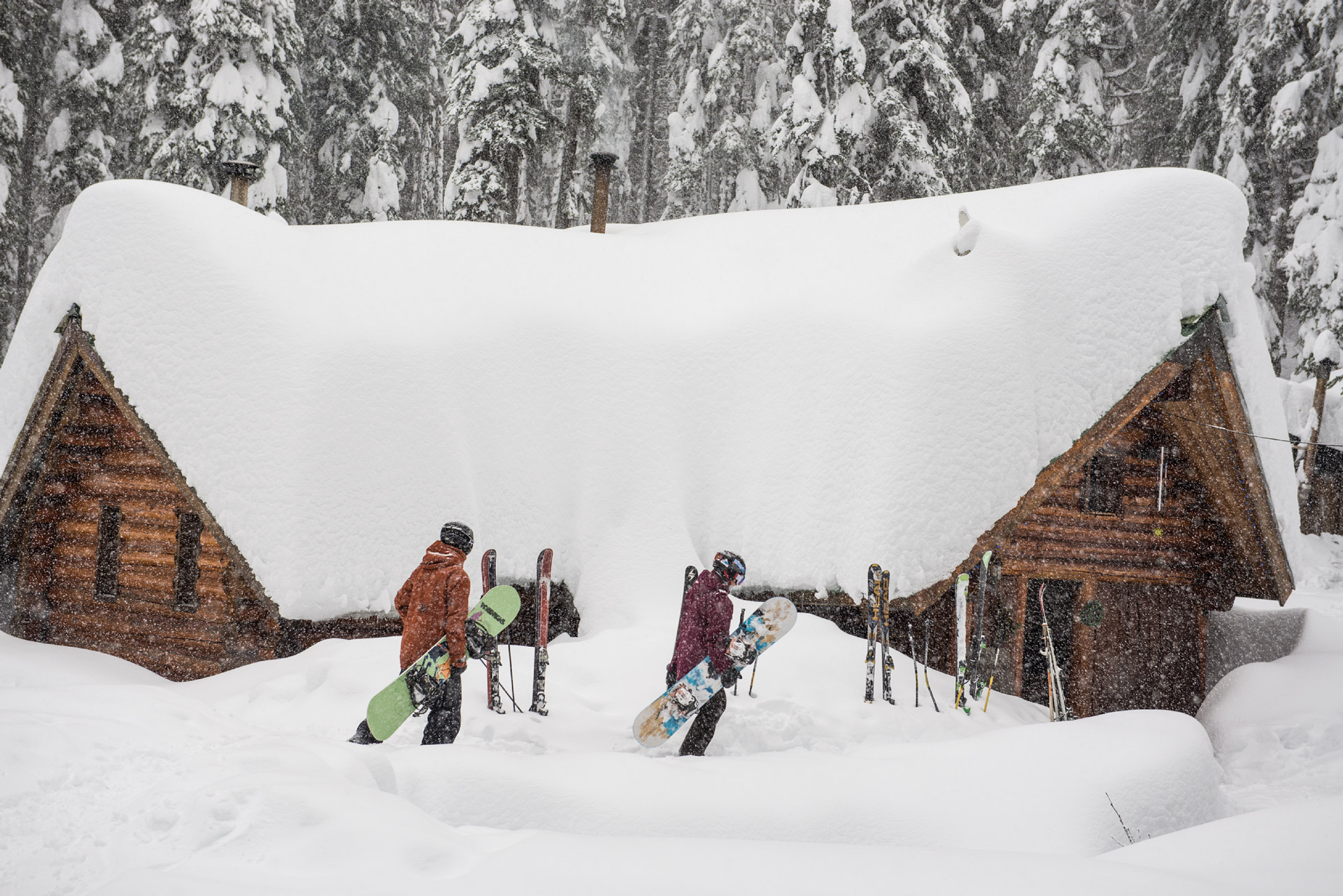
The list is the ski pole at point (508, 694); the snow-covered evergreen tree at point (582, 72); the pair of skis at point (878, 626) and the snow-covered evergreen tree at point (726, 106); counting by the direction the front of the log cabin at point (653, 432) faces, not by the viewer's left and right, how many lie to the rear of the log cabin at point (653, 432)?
2

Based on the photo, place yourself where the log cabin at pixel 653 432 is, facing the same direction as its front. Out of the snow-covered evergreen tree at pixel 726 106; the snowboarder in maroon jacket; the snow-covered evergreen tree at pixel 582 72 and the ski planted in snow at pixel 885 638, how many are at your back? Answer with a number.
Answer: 2

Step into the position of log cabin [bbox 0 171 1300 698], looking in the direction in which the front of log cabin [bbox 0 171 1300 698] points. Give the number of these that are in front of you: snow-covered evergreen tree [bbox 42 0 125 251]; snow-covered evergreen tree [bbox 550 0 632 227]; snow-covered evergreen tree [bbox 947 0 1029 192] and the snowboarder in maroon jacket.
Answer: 1

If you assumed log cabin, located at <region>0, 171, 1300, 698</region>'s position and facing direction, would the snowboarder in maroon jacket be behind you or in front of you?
in front

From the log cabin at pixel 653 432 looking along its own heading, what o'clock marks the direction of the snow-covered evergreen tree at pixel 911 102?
The snow-covered evergreen tree is roughly at 7 o'clock from the log cabin.

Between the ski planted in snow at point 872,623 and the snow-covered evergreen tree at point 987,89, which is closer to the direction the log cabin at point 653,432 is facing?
the ski planted in snow

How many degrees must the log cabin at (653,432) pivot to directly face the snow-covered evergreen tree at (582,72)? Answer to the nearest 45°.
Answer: approximately 180°

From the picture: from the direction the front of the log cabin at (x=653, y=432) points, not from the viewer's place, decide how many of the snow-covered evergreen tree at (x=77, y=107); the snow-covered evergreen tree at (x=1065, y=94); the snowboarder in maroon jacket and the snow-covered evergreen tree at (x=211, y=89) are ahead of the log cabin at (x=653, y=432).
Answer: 1

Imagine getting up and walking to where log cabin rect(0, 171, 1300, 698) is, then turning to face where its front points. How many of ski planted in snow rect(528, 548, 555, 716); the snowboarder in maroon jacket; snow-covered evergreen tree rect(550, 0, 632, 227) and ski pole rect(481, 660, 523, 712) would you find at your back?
1

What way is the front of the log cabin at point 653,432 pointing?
toward the camera

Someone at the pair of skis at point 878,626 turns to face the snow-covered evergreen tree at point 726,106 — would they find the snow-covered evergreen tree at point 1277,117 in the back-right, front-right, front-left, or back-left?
front-right

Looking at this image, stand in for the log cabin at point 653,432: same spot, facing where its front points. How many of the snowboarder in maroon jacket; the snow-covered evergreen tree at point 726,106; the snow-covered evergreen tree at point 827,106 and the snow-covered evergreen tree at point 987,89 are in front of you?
1

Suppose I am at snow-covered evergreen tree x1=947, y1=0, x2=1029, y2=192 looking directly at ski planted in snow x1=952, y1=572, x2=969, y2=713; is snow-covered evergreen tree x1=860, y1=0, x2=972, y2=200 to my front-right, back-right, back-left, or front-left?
front-right

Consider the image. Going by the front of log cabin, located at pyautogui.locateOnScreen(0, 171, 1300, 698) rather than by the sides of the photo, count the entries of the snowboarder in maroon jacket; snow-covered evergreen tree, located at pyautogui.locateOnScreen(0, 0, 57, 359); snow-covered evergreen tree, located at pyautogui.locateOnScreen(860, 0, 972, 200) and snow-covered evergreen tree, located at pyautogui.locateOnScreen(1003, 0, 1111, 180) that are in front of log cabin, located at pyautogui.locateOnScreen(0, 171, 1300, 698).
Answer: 1

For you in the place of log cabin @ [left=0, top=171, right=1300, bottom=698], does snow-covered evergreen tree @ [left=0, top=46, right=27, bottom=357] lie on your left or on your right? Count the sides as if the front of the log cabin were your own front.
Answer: on your right

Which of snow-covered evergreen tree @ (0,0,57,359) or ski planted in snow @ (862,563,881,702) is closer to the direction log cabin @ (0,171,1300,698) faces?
the ski planted in snow

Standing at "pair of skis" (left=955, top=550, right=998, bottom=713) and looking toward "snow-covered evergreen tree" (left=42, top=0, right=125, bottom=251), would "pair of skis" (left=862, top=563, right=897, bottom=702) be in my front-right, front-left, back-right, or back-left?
front-left

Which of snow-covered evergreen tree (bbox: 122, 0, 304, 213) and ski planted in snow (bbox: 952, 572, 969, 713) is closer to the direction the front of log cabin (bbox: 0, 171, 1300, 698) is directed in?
the ski planted in snow

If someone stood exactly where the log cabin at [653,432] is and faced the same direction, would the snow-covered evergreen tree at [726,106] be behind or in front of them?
behind
